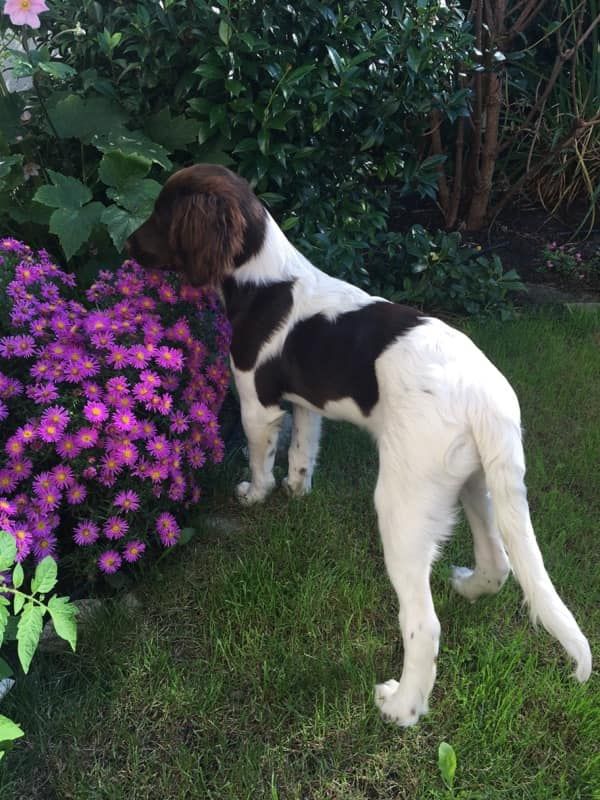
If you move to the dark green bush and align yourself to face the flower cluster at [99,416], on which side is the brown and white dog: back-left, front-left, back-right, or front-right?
front-left

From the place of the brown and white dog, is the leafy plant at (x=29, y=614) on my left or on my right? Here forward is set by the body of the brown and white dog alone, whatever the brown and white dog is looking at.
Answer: on my left

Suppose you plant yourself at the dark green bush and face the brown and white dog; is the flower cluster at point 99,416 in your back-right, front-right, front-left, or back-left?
front-right

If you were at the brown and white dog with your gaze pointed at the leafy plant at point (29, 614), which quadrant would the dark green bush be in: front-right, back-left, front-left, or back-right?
back-right

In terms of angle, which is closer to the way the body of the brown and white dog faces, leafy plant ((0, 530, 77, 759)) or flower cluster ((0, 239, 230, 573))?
the flower cluster

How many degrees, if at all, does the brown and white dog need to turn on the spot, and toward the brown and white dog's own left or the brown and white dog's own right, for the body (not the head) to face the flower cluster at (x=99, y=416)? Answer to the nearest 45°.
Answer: approximately 45° to the brown and white dog's own left

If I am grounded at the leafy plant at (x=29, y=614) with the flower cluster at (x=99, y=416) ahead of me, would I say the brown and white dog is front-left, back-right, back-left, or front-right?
front-right

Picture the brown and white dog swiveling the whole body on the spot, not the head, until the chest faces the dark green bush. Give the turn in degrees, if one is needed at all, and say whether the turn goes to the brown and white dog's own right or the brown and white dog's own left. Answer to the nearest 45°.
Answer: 0° — it already faces it

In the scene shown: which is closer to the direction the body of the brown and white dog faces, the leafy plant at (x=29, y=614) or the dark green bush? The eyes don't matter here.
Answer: the dark green bush

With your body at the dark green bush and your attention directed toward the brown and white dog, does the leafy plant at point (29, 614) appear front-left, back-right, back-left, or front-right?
front-right

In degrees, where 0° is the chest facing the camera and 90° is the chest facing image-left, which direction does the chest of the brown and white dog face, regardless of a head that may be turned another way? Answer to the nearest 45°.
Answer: approximately 135°
